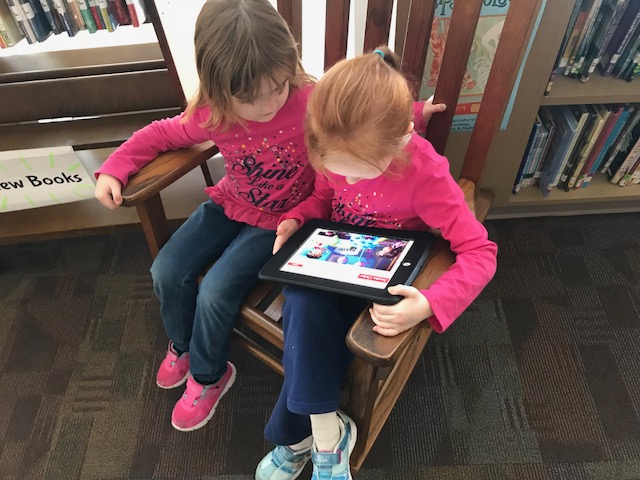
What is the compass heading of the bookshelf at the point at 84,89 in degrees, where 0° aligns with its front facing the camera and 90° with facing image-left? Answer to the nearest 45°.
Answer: approximately 0°

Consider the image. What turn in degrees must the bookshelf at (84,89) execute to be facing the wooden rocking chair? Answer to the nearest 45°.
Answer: approximately 45° to its left

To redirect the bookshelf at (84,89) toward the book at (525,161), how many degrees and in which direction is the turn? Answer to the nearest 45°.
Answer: approximately 45° to its left

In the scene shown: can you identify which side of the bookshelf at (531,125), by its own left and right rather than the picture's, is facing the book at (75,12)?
right

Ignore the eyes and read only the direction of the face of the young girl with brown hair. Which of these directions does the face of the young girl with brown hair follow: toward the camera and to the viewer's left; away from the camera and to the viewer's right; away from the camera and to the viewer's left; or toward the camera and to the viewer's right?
toward the camera and to the viewer's right

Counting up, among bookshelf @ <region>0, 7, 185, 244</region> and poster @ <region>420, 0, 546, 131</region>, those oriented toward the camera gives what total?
2

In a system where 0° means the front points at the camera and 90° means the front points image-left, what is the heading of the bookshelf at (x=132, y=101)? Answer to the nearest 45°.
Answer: approximately 0°

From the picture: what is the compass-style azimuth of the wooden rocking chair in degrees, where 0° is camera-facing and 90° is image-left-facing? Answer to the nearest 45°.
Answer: approximately 45°
